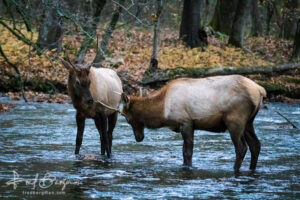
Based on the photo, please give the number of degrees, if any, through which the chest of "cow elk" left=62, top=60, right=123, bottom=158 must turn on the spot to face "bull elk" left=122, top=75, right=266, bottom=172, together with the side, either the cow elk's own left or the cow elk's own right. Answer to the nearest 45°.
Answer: approximately 90° to the cow elk's own left

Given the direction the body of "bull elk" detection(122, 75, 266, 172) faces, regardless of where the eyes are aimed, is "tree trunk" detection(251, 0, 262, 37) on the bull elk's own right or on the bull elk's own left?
on the bull elk's own right

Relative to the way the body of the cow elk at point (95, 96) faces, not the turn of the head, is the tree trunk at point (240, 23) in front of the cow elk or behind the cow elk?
behind

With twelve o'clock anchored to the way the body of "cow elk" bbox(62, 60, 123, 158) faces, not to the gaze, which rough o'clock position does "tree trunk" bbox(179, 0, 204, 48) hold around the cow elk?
The tree trunk is roughly at 5 o'clock from the cow elk.

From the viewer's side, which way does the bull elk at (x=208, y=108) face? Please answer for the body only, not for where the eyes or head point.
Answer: to the viewer's left

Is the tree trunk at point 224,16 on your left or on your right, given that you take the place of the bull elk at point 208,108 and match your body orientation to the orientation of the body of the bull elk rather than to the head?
on your right

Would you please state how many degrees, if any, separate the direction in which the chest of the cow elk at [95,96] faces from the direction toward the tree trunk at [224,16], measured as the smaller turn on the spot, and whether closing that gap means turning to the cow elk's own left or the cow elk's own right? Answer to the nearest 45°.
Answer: approximately 135° to the cow elk's own right

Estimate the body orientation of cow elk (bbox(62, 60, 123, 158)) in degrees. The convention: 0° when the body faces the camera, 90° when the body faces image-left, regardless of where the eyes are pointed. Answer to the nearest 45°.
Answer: approximately 45°

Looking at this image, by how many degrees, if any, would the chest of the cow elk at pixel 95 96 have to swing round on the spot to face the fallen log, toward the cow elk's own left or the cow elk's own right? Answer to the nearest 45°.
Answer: approximately 135° to the cow elk's own right
